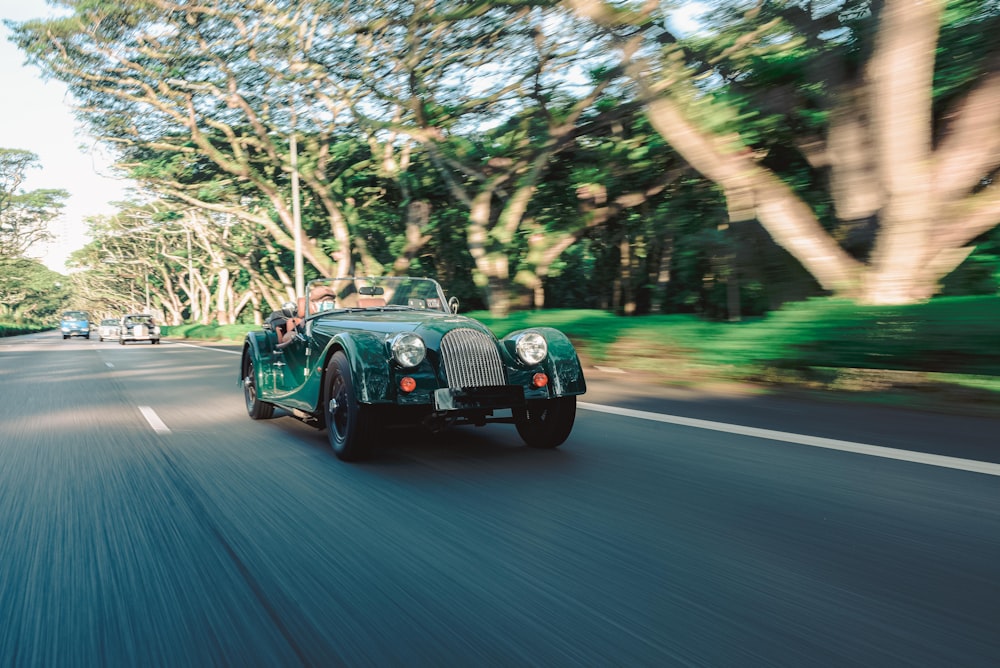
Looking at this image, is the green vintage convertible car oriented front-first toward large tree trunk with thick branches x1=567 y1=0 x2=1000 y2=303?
no

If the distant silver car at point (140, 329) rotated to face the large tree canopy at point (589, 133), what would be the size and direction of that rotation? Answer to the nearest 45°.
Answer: approximately 45° to its left

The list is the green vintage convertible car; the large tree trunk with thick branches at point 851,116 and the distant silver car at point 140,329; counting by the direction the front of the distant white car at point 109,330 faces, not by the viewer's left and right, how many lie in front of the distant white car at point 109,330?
3

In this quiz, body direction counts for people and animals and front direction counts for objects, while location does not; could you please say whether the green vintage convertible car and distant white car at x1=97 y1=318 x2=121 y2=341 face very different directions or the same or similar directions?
same or similar directions

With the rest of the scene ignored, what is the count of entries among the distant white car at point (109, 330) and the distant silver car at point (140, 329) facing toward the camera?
2

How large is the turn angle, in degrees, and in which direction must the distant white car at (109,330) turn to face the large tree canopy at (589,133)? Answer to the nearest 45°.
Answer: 0° — it already faces it

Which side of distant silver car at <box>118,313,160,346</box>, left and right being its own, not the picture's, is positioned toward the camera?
front

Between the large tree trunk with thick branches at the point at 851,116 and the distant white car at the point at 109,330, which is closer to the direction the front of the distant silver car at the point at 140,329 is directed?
the large tree trunk with thick branches

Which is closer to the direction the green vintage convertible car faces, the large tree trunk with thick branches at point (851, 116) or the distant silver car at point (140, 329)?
the large tree trunk with thick branches

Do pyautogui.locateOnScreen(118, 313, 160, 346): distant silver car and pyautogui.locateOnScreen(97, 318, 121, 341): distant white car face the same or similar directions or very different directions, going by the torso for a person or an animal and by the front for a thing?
same or similar directions

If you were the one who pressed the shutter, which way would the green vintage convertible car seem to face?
facing the viewer and to the right of the viewer

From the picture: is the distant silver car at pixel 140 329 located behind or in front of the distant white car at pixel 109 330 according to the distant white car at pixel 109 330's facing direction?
in front

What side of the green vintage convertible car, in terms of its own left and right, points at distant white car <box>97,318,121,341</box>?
back

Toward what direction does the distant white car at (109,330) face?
toward the camera

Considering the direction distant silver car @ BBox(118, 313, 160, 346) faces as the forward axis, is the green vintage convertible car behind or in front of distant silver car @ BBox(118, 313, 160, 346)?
in front
